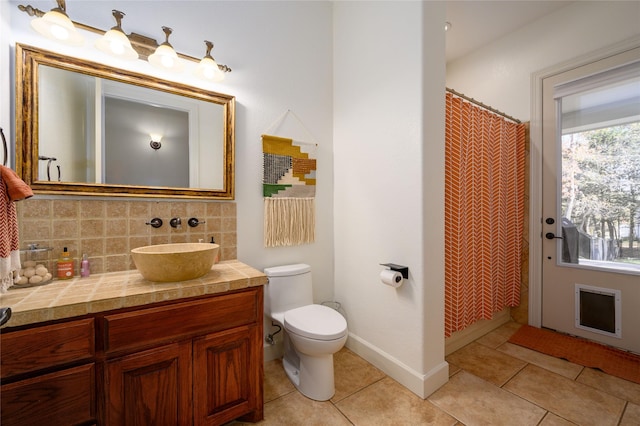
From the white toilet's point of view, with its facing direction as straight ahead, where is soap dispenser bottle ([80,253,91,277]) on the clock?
The soap dispenser bottle is roughly at 4 o'clock from the white toilet.

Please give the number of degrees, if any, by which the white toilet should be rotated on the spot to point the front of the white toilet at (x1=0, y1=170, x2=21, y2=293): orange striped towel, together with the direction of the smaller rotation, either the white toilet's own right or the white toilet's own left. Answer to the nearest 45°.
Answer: approximately 90° to the white toilet's own right

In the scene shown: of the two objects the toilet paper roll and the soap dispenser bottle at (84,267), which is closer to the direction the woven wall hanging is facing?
the toilet paper roll

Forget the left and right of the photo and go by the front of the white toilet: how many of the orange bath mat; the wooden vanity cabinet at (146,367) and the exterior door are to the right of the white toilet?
1

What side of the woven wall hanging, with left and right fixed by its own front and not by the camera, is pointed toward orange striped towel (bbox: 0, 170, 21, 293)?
right

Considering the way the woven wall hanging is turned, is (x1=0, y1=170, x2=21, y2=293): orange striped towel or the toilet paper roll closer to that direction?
the toilet paper roll

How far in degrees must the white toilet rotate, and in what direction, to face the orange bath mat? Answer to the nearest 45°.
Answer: approximately 45° to its left

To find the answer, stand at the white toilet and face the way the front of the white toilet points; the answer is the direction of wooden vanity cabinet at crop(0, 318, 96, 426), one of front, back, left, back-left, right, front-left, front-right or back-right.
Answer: right

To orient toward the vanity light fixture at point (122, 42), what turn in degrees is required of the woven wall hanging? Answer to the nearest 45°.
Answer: approximately 90° to its right

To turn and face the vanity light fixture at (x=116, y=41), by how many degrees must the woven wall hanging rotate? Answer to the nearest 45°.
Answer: approximately 90° to its right

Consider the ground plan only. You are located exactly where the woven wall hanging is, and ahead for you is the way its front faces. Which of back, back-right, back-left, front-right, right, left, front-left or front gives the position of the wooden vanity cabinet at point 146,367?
right

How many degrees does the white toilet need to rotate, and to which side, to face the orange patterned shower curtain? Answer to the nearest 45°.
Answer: approximately 45° to its left

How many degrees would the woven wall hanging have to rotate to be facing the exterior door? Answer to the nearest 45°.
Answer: approximately 45° to its left
